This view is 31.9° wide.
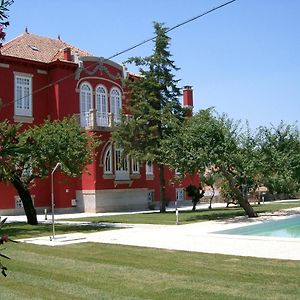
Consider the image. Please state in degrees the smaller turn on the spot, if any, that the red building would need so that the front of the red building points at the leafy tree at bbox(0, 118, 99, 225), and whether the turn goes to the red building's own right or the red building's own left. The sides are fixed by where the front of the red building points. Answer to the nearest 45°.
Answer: approximately 45° to the red building's own right

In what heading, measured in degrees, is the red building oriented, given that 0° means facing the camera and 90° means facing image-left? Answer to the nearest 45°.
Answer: approximately 315°

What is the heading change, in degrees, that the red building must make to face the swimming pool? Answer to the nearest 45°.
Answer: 0° — it already faces it

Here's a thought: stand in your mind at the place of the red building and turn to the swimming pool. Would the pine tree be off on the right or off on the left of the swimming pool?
left

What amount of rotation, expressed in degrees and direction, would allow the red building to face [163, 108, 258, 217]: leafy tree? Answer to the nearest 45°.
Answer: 0° — it already faces it
